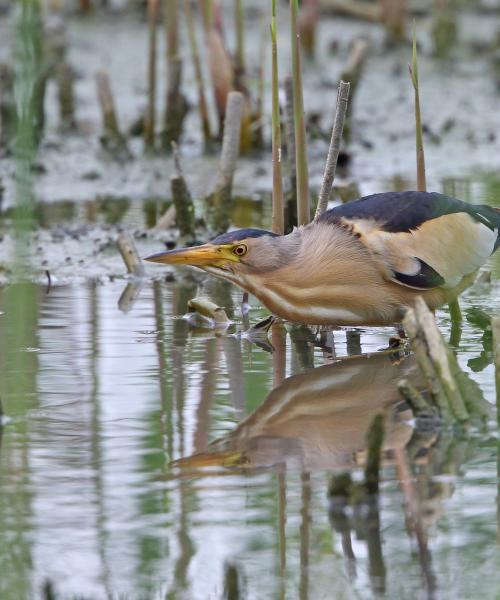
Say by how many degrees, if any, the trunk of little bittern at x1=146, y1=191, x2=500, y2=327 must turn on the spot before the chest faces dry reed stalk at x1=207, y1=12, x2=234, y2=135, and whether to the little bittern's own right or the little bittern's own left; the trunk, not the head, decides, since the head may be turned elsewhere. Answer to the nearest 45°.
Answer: approximately 90° to the little bittern's own right

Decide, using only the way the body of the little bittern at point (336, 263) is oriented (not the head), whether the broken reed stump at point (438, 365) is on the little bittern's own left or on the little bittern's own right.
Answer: on the little bittern's own left

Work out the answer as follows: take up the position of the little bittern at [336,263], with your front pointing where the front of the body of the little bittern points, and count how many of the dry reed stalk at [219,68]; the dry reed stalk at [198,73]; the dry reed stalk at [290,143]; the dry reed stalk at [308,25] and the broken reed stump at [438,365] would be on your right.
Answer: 4

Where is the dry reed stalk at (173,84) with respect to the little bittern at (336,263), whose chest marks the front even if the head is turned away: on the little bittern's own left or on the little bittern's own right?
on the little bittern's own right

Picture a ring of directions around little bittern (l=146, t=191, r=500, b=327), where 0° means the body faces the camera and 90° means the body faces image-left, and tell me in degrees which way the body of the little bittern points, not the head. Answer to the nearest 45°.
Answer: approximately 90°

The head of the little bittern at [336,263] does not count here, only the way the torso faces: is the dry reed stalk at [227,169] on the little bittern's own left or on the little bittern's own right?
on the little bittern's own right

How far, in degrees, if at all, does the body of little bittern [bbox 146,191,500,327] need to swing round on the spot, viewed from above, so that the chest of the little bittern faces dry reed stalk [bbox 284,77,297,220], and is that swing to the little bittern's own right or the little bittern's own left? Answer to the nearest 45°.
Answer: approximately 90° to the little bittern's own right

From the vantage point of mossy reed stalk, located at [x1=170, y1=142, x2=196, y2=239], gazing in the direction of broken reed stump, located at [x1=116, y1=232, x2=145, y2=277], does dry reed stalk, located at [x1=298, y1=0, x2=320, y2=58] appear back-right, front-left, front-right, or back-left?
back-right

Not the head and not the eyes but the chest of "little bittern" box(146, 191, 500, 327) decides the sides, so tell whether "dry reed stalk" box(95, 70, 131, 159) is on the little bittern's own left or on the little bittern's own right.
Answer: on the little bittern's own right

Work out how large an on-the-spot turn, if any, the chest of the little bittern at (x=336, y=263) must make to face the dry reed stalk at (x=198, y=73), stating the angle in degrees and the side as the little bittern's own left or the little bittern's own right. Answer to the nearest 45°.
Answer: approximately 90° to the little bittern's own right

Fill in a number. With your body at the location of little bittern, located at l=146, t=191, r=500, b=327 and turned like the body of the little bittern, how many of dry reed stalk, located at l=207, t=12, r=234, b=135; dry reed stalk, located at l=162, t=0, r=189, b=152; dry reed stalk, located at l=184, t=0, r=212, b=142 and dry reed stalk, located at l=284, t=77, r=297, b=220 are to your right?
4

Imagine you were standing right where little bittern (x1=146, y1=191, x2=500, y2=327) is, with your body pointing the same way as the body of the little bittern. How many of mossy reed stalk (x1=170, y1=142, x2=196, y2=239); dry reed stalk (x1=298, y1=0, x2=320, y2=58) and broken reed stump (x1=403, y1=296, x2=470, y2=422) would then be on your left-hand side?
1
